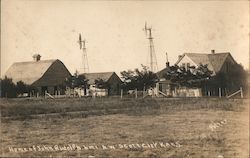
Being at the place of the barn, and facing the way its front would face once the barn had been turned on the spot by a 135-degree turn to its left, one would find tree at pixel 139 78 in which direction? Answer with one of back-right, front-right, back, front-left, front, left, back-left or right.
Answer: right

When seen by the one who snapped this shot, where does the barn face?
facing the viewer and to the right of the viewer

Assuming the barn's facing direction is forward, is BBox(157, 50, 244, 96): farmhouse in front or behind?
in front

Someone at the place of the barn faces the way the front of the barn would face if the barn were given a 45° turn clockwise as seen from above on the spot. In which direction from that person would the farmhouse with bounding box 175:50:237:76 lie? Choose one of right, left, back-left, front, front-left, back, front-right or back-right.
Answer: left
